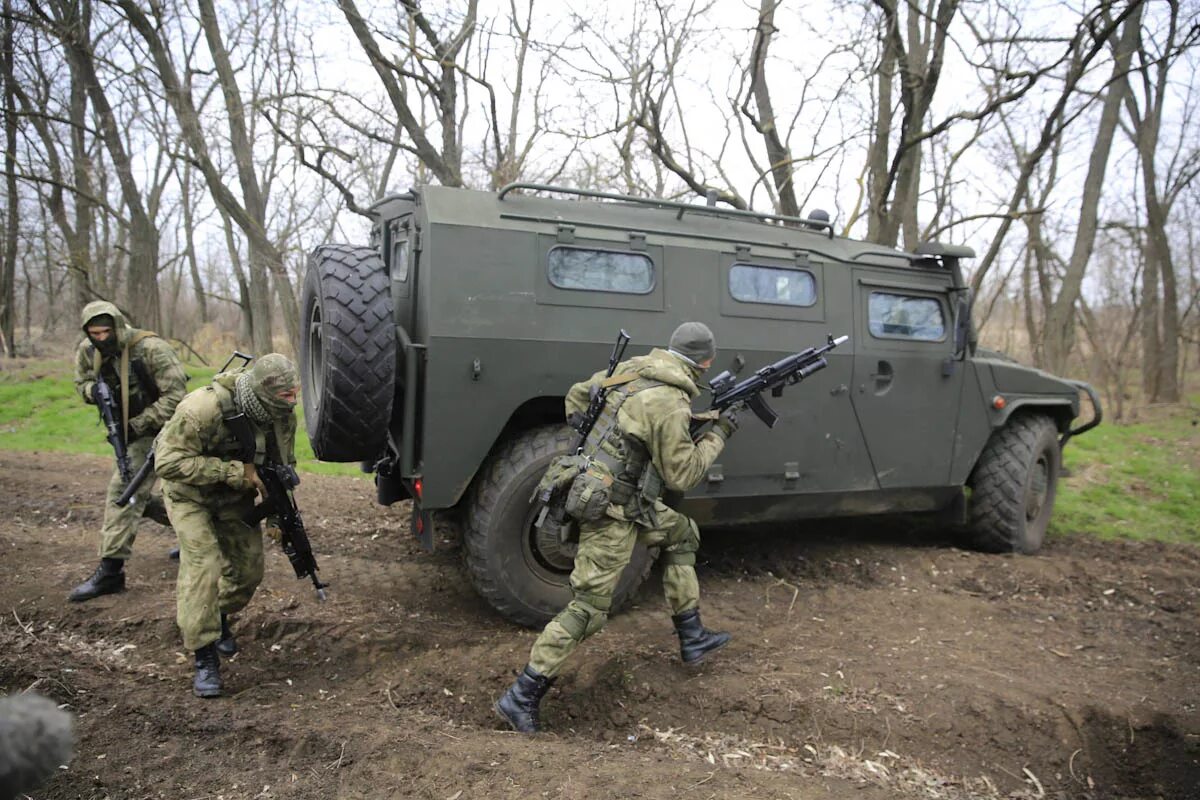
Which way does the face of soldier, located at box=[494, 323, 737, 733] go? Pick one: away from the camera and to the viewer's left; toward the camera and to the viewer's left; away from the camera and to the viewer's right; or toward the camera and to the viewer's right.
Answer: away from the camera and to the viewer's right

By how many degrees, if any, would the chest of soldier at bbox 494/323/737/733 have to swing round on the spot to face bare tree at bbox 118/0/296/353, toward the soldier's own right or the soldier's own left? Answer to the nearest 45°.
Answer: approximately 90° to the soldier's own left

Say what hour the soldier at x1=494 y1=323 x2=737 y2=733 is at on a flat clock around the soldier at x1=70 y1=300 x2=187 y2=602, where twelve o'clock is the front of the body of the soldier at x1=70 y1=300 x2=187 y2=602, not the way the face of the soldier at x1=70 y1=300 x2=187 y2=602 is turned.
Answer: the soldier at x1=494 y1=323 x2=737 y2=733 is roughly at 9 o'clock from the soldier at x1=70 y1=300 x2=187 y2=602.

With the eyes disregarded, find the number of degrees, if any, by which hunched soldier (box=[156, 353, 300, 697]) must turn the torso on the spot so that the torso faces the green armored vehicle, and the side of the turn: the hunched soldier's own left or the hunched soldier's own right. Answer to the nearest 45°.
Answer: approximately 45° to the hunched soldier's own left

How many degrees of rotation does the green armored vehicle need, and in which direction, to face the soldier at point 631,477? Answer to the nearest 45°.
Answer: approximately 135° to its right

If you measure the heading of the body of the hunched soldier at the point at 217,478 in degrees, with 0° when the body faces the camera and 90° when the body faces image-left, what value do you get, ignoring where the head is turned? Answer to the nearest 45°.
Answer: approximately 315°

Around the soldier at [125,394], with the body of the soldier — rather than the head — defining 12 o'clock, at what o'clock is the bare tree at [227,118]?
The bare tree is roughly at 5 o'clock from the soldier.

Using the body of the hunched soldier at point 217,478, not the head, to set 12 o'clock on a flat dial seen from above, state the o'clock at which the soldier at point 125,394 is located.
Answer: The soldier is roughly at 7 o'clock from the hunched soldier.

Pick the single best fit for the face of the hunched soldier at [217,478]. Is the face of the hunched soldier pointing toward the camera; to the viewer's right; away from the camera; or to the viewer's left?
to the viewer's right

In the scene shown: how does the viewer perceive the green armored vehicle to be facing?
facing away from the viewer and to the right of the viewer

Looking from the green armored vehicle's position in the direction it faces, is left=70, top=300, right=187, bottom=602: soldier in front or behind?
behind

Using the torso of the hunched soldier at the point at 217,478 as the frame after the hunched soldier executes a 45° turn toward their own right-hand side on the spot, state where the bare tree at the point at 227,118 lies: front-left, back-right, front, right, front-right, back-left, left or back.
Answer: back

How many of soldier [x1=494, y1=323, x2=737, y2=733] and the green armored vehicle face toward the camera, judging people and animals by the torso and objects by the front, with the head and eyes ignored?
0

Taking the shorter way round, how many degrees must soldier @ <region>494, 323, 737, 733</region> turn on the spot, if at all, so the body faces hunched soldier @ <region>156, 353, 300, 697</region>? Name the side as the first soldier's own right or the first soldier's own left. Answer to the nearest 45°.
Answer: approximately 135° to the first soldier's own left

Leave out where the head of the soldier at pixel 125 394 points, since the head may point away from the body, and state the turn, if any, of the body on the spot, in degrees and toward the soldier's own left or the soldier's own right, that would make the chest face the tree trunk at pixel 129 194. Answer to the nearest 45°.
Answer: approximately 135° to the soldier's own right

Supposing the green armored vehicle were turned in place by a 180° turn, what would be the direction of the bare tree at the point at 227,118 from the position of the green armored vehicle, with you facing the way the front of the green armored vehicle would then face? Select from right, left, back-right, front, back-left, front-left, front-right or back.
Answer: right
